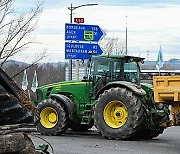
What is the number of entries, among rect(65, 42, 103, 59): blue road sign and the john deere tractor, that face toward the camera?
1

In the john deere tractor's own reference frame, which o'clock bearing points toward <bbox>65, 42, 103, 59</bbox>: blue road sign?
The blue road sign is roughly at 1 o'clock from the john deere tractor.

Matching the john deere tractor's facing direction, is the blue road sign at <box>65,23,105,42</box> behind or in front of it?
in front

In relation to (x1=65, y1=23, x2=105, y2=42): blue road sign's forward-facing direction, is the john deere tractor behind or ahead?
ahead

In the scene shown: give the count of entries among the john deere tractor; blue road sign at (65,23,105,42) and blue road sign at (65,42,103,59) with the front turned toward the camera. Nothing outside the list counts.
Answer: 2

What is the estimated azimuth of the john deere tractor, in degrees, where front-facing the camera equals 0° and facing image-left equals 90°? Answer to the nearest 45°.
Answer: approximately 135°

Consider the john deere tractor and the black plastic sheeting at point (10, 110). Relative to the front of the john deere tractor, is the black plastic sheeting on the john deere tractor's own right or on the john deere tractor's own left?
on the john deere tractor's own left
